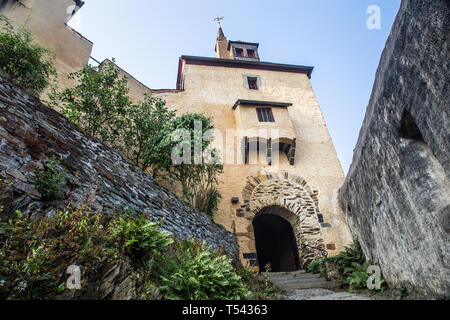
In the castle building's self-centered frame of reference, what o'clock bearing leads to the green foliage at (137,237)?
The green foliage is roughly at 1 o'clock from the castle building.

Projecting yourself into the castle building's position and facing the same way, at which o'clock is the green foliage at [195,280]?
The green foliage is roughly at 1 o'clock from the castle building.

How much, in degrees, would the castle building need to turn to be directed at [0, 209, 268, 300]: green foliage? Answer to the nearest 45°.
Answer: approximately 45° to its right

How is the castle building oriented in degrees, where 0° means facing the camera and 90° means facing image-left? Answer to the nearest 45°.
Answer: approximately 0°

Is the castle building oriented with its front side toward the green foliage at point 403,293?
yes
